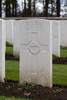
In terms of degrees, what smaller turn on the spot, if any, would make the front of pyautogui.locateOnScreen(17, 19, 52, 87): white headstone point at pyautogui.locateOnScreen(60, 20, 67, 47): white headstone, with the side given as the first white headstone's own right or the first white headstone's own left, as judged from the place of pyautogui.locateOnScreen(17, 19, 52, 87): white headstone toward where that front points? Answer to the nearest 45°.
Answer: approximately 180°

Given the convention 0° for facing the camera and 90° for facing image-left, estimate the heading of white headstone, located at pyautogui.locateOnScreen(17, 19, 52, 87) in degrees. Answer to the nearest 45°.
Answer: approximately 0°
